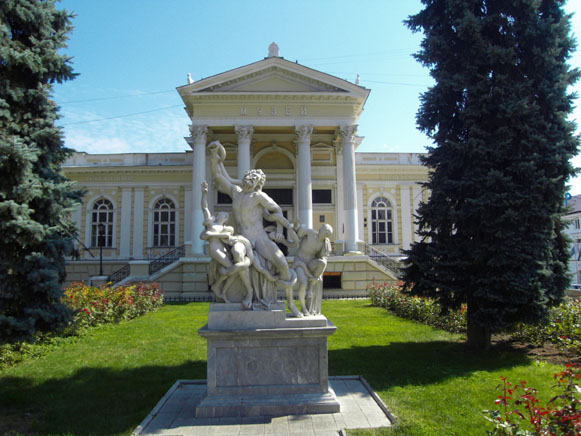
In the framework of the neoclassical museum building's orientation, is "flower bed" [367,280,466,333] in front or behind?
in front

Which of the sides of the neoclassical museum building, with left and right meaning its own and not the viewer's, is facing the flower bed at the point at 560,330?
front

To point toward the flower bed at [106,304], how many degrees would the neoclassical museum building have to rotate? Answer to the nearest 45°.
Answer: approximately 45° to its right

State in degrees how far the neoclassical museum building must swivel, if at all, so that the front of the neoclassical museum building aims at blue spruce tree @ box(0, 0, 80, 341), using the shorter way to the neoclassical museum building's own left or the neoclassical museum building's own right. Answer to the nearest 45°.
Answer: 0° — it already faces it

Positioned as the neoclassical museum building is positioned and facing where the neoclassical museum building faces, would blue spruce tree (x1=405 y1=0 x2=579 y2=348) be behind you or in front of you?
in front
